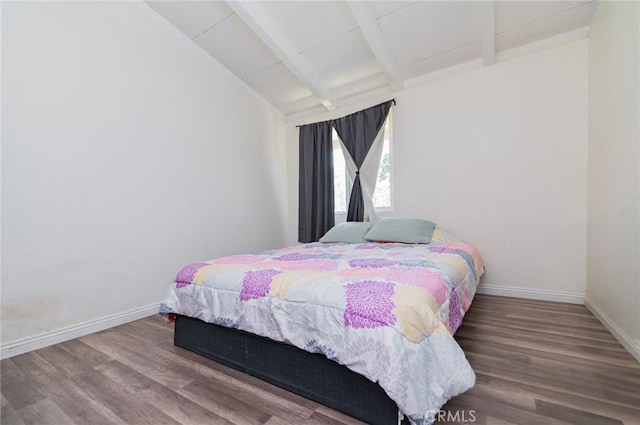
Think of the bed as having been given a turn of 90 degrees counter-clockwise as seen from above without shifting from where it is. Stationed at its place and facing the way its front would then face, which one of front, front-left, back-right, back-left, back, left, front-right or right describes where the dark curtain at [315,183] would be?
back-left

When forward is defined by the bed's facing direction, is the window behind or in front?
behind

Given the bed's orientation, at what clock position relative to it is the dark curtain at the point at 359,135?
The dark curtain is roughly at 5 o'clock from the bed.

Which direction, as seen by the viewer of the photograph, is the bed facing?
facing the viewer and to the left of the viewer
